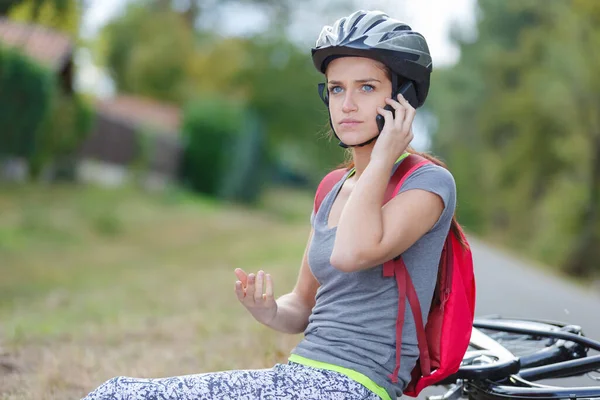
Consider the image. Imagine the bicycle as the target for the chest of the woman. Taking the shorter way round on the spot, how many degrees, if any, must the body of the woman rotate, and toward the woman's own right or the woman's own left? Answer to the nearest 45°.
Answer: approximately 180°

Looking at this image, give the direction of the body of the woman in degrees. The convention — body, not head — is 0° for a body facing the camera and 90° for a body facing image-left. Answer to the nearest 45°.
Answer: approximately 45°
